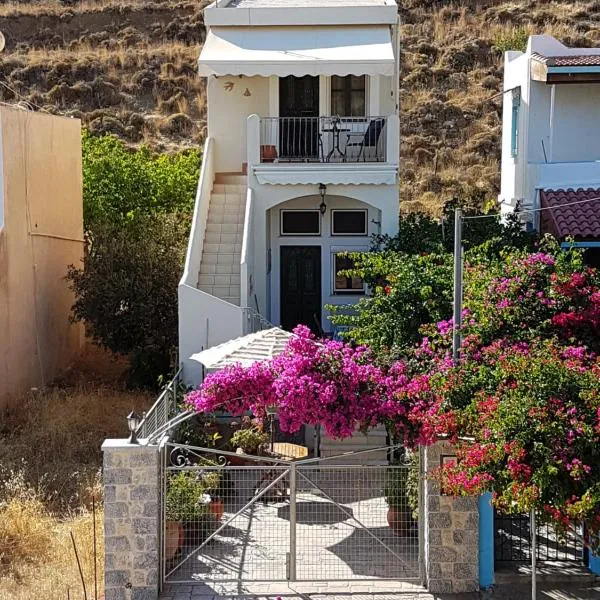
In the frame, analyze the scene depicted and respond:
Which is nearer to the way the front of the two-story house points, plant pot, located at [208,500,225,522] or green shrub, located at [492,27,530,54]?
the plant pot

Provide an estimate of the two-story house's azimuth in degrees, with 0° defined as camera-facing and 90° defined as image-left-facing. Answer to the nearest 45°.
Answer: approximately 0°

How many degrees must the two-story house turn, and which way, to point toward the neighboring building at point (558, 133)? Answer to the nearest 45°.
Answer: approximately 90° to its left

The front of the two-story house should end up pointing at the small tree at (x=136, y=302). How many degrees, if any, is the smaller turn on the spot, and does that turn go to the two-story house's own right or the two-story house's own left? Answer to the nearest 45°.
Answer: approximately 90° to the two-story house's own right

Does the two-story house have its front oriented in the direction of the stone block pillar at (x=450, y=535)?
yes

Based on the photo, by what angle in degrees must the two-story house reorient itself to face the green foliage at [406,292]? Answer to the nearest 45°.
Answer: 0° — it already faces it
